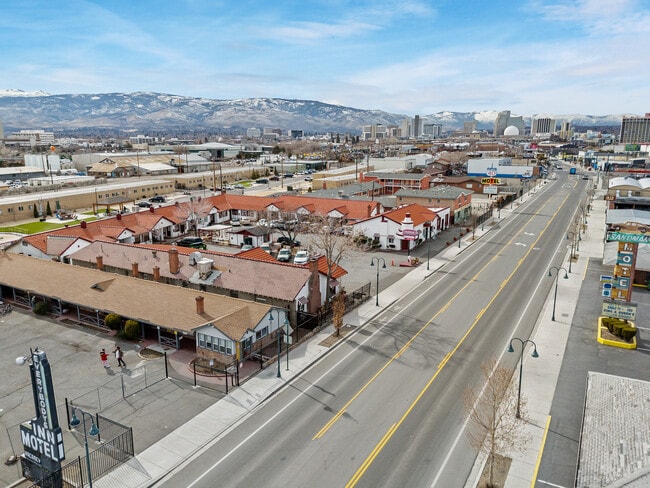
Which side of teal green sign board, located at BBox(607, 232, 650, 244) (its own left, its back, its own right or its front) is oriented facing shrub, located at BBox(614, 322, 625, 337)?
front

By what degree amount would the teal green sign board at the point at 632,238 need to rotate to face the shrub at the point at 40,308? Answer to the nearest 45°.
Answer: approximately 45° to its right

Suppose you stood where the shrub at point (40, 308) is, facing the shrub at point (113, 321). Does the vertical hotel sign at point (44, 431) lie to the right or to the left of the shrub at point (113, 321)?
right

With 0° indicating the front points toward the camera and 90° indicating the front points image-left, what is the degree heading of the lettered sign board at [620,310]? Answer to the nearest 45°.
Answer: approximately 0°

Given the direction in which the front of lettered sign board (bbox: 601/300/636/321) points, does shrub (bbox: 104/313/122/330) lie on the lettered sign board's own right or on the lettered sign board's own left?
on the lettered sign board's own right

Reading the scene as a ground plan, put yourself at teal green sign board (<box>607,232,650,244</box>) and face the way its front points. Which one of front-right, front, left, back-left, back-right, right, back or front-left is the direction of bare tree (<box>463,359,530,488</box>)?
front

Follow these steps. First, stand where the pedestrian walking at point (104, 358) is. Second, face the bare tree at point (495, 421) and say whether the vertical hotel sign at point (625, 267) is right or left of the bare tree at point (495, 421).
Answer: left

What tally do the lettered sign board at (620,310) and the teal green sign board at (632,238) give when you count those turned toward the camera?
2

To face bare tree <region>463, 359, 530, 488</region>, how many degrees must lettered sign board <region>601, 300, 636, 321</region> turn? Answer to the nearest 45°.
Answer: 0° — it already faces it

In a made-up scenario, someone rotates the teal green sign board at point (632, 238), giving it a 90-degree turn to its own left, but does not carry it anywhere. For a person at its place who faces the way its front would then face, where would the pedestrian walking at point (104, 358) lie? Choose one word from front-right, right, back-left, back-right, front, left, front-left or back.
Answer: back-right

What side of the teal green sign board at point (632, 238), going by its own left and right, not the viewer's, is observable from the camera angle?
front

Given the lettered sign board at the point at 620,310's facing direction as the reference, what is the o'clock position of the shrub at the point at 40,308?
The shrub is roughly at 2 o'clock from the lettered sign board.

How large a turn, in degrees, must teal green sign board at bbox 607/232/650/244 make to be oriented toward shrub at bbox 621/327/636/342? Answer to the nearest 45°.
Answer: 0° — it already faces it
